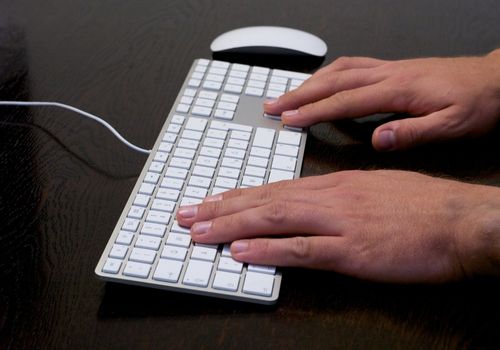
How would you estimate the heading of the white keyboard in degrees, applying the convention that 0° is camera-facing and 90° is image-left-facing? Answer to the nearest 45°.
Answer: approximately 270°
